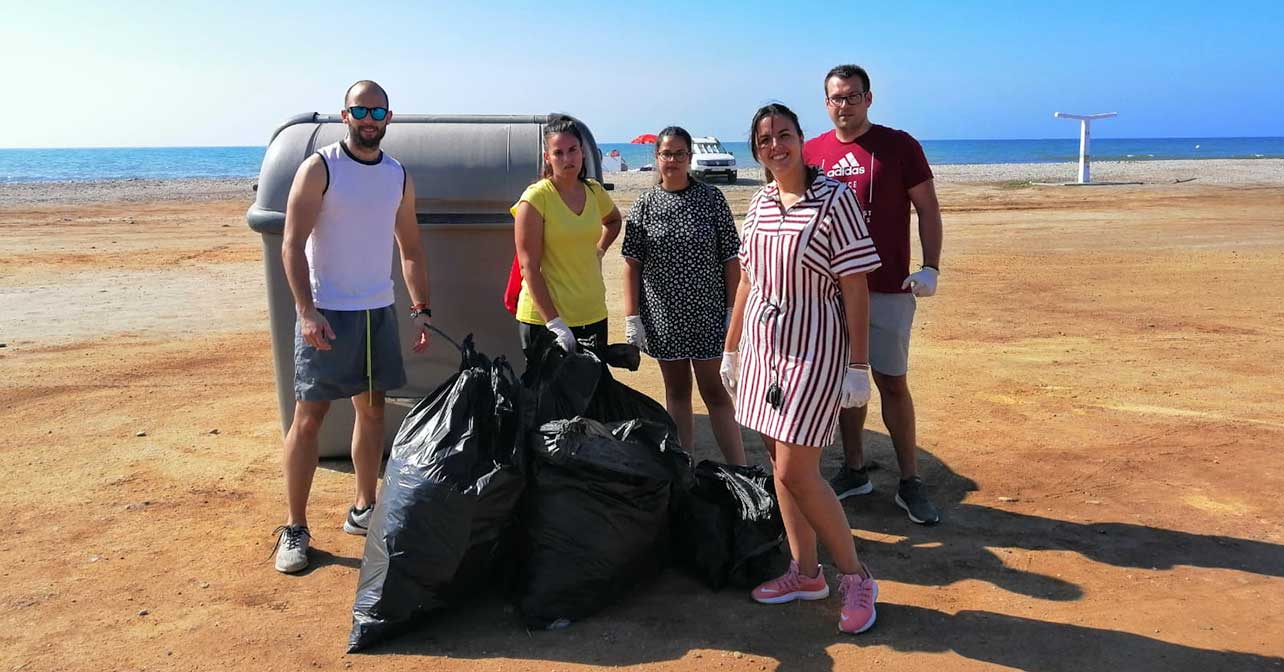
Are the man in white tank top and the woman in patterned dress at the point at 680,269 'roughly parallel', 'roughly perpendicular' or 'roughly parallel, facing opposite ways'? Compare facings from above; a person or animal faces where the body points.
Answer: roughly parallel

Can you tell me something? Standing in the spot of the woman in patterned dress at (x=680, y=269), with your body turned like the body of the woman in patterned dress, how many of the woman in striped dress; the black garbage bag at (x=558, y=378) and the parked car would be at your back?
1

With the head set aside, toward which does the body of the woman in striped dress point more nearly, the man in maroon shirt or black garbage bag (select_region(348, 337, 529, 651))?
the black garbage bag

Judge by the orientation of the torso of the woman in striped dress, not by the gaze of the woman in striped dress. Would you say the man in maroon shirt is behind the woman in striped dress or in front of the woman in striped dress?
behind

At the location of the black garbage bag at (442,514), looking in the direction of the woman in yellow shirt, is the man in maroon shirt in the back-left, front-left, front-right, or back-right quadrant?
front-right

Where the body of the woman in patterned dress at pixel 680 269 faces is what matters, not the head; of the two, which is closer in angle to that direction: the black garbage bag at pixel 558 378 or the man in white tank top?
the black garbage bag

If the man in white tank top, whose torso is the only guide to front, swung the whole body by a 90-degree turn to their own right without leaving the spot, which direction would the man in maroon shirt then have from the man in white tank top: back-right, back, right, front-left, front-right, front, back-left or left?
back

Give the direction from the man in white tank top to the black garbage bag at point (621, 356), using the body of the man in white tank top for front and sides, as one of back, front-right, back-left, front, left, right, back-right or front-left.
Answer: left

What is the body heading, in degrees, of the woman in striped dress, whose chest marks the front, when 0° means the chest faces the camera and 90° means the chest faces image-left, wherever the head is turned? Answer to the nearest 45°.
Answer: approximately 45°

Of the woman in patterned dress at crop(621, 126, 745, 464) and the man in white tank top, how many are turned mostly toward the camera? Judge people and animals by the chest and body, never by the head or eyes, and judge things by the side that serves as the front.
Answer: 2

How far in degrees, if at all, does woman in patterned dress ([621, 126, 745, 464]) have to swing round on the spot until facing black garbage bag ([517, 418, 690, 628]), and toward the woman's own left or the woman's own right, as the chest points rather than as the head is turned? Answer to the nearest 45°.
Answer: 0° — they already face it

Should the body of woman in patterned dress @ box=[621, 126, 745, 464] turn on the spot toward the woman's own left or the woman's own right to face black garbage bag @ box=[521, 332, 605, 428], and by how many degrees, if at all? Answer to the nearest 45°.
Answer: approximately 45° to the woman's own right

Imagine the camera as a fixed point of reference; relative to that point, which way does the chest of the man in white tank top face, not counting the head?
toward the camera

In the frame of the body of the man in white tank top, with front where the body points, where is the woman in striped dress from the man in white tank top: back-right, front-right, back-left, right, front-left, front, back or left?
front-left

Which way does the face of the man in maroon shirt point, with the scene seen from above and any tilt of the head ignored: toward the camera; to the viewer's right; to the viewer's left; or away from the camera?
toward the camera

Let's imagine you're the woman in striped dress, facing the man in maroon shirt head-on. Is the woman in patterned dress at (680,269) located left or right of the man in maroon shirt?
left

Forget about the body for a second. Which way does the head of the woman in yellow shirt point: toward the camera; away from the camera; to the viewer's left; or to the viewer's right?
toward the camera

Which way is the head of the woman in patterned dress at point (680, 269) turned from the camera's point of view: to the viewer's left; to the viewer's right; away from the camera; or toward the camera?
toward the camera
